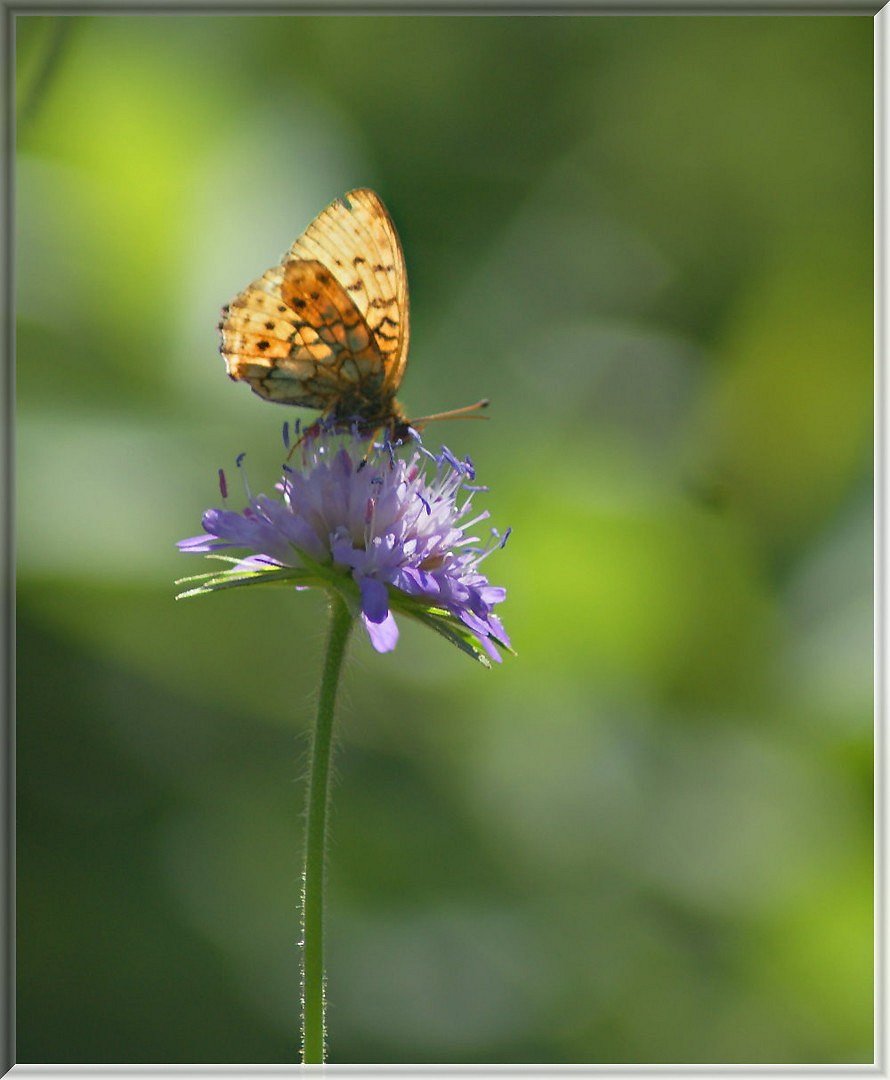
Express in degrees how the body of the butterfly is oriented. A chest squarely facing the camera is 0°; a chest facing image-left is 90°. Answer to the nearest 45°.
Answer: approximately 270°
